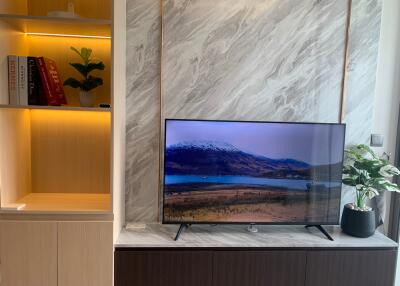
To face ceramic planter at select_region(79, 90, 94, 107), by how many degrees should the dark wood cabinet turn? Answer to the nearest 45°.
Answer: approximately 90° to its right

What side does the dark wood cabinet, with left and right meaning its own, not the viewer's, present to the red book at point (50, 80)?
right

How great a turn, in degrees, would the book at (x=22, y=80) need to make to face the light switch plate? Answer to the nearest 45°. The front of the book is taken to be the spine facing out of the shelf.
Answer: approximately 90° to its left

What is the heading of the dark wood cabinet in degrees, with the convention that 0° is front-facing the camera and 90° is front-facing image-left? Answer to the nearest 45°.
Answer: approximately 0°

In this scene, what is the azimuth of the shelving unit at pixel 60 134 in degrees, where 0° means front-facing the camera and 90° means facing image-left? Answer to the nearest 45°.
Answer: approximately 0°
